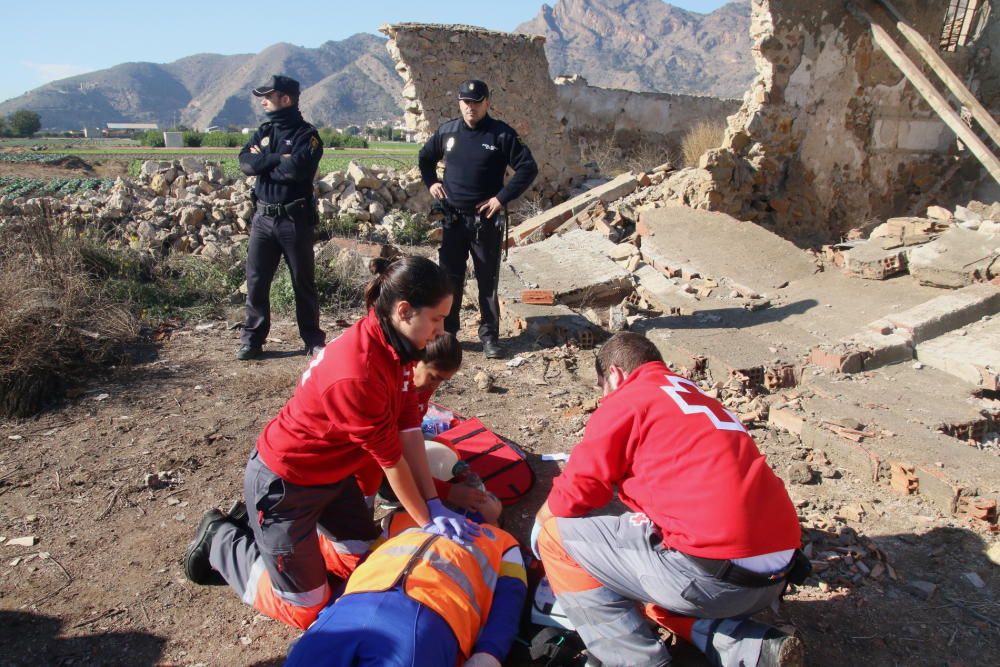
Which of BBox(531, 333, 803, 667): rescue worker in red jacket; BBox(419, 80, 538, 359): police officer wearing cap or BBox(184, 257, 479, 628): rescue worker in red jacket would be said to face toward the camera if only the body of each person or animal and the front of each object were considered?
the police officer wearing cap

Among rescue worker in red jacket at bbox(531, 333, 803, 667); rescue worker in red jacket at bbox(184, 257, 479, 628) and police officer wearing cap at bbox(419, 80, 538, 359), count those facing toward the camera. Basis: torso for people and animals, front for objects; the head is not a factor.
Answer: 1

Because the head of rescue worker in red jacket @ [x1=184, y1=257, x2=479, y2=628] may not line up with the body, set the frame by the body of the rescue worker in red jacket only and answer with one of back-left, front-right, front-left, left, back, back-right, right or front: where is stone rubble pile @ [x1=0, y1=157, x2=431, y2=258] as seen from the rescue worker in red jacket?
left

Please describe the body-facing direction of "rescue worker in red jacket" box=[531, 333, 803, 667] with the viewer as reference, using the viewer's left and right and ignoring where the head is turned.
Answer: facing away from the viewer and to the left of the viewer

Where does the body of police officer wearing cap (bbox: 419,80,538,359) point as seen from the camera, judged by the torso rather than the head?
toward the camera

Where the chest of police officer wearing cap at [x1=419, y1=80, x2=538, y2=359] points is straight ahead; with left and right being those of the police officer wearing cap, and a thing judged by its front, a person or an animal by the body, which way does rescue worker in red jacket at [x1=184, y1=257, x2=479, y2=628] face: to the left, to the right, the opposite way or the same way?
to the left

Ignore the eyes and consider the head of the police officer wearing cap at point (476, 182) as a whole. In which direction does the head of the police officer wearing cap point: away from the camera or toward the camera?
toward the camera

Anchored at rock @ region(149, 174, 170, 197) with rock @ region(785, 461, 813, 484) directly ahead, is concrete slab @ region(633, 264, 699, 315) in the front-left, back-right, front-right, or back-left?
front-left

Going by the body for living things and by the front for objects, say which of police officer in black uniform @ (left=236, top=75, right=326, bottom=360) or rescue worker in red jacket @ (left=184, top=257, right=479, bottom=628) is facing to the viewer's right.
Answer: the rescue worker in red jacket

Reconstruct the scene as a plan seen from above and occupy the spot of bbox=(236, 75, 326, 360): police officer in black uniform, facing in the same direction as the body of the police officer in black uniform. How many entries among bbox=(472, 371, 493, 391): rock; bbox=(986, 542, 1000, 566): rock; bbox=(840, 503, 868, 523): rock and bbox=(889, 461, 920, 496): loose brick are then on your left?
4

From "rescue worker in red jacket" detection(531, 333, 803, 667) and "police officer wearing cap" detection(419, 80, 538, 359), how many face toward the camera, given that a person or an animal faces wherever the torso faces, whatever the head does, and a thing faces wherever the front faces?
1

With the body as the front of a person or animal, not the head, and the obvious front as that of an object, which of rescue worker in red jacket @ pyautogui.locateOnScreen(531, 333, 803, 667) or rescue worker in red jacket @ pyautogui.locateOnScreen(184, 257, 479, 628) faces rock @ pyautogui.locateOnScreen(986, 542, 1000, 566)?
rescue worker in red jacket @ pyautogui.locateOnScreen(184, 257, 479, 628)

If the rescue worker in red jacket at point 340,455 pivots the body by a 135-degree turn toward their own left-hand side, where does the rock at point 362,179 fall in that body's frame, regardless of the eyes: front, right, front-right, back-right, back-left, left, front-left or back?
front-right

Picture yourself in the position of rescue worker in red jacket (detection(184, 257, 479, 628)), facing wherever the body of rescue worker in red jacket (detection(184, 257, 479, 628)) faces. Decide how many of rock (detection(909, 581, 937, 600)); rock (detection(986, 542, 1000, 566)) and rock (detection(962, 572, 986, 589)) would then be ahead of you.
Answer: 3

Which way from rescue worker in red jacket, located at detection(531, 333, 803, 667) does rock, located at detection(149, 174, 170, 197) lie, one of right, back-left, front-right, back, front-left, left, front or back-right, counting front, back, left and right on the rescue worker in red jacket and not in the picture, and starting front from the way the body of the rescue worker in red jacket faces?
front

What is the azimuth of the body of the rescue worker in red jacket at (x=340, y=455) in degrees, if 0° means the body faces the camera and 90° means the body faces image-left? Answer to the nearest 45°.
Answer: approximately 270°

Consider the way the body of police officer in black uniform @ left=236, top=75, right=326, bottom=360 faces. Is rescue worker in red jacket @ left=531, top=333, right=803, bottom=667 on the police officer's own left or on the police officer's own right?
on the police officer's own left

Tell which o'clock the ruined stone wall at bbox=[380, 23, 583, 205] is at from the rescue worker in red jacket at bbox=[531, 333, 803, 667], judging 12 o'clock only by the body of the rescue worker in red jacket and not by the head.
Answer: The ruined stone wall is roughly at 1 o'clock from the rescue worker in red jacket.
